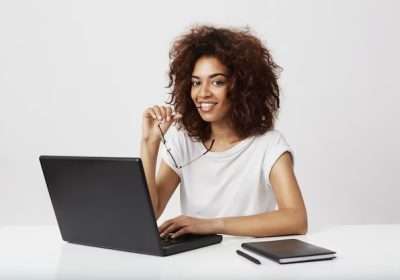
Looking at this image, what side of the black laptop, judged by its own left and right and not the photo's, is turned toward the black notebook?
right

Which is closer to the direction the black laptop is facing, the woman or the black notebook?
the woman

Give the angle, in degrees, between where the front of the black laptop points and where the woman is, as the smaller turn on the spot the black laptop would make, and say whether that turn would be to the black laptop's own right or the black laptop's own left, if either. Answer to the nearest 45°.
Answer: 0° — it already faces them

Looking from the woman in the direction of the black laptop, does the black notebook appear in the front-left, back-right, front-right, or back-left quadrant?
front-left

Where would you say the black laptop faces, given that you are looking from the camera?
facing away from the viewer and to the right of the viewer
